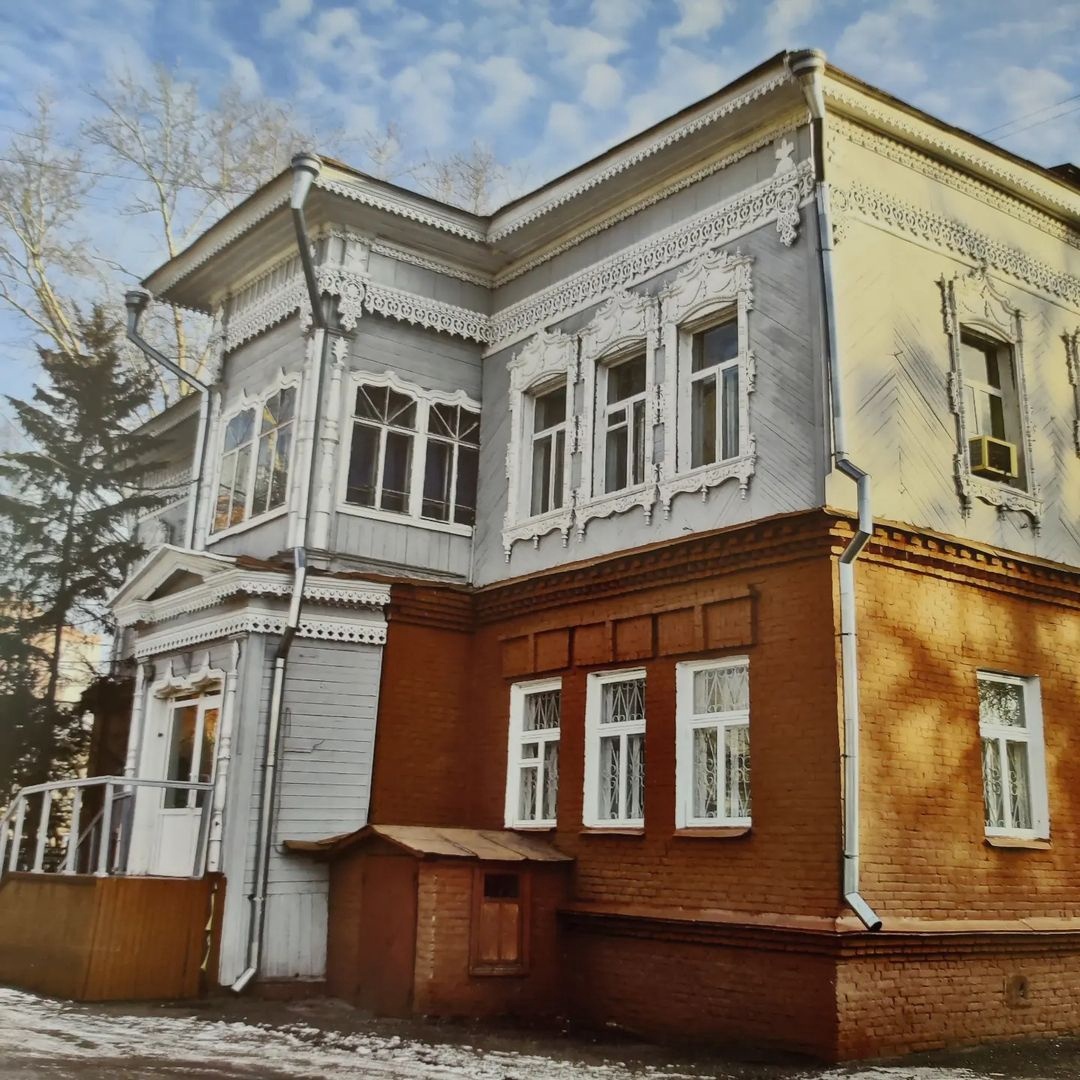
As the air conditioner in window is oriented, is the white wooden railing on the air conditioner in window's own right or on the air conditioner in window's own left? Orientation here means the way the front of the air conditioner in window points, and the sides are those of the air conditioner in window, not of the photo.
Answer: on the air conditioner in window's own right

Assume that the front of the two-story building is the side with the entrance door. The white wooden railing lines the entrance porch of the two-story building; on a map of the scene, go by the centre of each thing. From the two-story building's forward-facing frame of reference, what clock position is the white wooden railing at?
The white wooden railing is roughly at 2 o'clock from the two-story building.

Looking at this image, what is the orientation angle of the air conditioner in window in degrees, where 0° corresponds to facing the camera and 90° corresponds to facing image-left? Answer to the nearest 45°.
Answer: approximately 315°

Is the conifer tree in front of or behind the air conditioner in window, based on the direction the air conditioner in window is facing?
behind

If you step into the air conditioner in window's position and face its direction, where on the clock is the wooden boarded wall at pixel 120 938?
The wooden boarded wall is roughly at 4 o'clock from the air conditioner in window.

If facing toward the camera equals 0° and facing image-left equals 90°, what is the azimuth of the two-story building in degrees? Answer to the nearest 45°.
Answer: approximately 45°

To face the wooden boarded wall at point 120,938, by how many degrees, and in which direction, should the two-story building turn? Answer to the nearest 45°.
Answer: approximately 45° to its right

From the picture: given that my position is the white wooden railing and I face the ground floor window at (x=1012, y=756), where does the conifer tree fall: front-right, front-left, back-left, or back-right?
back-left

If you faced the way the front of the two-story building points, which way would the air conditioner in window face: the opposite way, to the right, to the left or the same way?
to the left
